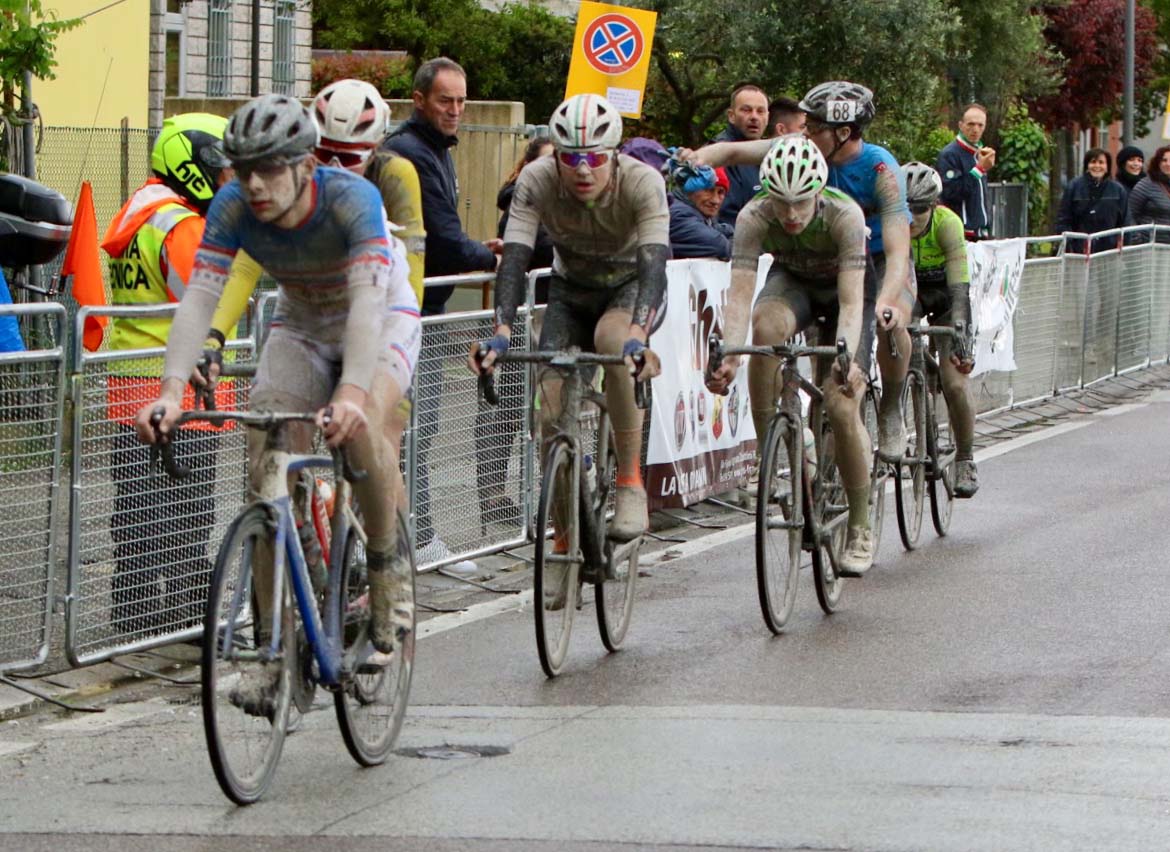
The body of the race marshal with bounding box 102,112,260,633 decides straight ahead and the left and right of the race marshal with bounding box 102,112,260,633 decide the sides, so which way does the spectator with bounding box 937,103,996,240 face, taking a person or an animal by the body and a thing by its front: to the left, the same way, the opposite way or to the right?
to the right

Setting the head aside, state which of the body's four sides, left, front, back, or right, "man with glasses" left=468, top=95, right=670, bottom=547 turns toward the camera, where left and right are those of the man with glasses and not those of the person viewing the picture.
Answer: front

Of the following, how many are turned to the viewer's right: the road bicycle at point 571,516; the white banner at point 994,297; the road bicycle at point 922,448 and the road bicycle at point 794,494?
0

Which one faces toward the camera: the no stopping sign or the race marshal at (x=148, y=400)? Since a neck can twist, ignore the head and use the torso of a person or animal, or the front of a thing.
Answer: the no stopping sign

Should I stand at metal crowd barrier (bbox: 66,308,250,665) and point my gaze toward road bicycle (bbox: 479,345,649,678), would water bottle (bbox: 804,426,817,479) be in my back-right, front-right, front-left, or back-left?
front-left

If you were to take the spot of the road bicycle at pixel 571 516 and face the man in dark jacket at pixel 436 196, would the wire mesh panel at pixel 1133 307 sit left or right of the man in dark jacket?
right

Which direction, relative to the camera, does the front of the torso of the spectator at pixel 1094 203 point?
toward the camera

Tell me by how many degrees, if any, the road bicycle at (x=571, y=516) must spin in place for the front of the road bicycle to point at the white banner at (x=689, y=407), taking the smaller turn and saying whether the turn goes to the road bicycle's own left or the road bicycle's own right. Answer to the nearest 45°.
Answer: approximately 180°

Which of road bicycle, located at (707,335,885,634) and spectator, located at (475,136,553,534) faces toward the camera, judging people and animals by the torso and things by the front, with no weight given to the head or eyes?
the road bicycle

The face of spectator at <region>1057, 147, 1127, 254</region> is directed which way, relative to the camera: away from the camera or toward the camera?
toward the camera

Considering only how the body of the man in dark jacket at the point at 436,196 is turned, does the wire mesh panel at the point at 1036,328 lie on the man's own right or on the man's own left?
on the man's own left

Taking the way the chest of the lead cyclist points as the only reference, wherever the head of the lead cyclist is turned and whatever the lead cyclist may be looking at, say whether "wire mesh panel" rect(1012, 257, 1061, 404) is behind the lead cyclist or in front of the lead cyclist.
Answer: behind

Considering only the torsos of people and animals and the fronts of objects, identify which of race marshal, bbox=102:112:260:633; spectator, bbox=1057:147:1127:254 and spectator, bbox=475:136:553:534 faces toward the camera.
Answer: spectator, bbox=1057:147:1127:254

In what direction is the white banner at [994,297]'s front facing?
toward the camera

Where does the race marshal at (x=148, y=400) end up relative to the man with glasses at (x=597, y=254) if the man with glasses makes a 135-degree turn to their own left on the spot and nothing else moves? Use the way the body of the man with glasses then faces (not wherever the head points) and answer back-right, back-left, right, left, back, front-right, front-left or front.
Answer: back-left

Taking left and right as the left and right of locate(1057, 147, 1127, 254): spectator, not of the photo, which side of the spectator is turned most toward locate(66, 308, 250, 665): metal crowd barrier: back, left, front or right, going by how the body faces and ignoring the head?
front
